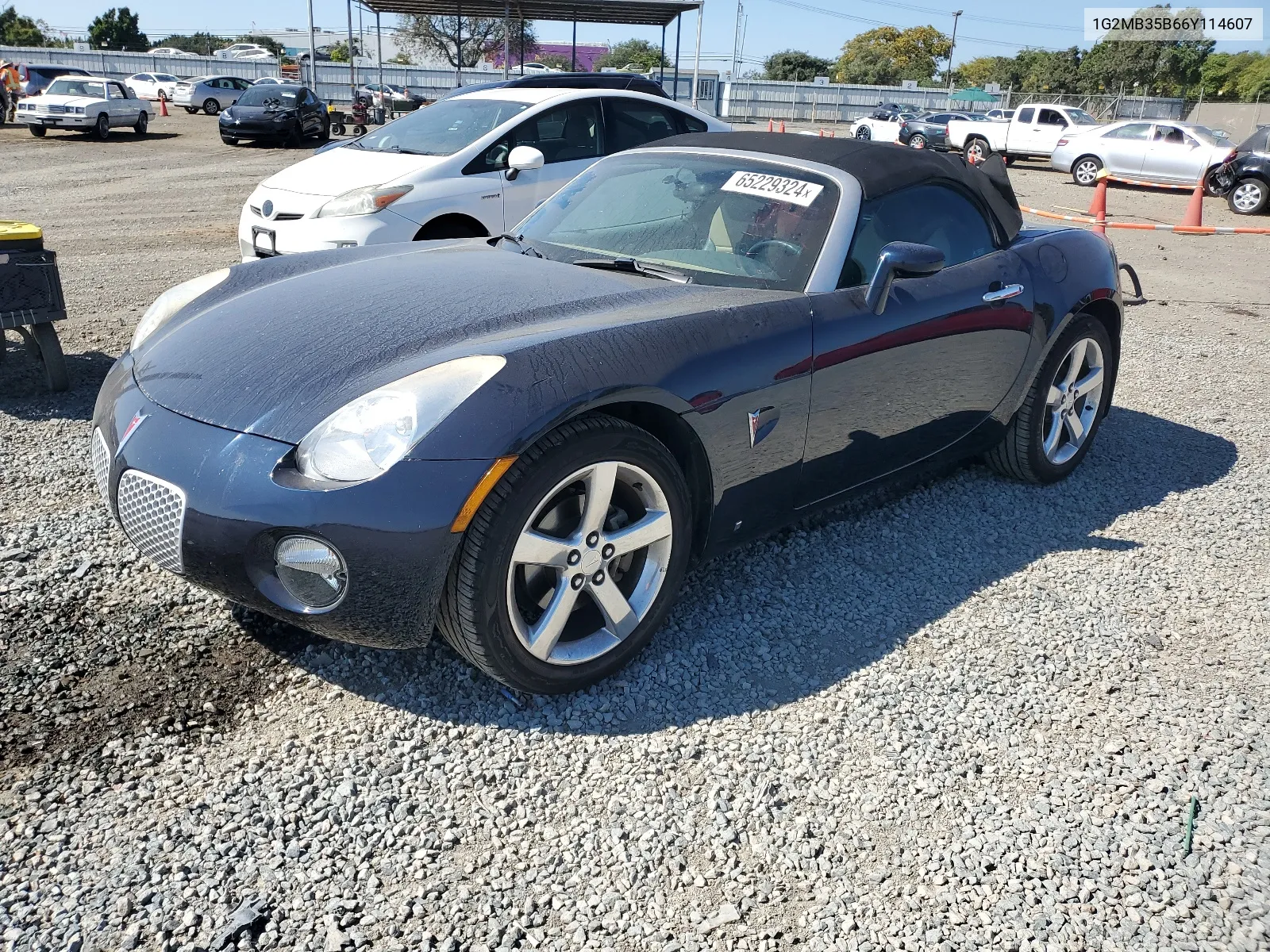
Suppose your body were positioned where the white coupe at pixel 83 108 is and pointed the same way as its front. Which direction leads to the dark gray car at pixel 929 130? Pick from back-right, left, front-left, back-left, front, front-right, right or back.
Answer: back-left

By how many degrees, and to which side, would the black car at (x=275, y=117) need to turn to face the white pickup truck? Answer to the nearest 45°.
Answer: approximately 135° to its left

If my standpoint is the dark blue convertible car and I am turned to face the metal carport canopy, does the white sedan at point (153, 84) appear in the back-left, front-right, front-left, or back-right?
front-left

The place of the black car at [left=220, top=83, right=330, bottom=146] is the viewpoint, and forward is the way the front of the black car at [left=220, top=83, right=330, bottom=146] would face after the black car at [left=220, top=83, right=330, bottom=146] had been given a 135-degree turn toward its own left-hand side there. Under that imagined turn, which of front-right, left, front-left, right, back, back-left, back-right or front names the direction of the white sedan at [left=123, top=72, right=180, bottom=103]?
left

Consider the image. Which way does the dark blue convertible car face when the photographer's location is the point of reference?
facing the viewer and to the left of the viewer

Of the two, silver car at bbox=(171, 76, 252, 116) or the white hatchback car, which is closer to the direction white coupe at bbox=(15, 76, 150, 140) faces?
the white hatchback car

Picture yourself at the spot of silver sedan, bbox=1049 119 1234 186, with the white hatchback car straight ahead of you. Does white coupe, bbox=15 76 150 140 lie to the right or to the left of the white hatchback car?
right

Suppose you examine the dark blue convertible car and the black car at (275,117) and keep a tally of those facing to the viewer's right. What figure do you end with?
0

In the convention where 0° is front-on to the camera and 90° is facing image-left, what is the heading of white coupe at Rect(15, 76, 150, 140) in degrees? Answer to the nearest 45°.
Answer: approximately 45°

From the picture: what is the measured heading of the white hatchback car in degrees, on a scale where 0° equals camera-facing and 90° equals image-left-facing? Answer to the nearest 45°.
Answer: approximately 45°

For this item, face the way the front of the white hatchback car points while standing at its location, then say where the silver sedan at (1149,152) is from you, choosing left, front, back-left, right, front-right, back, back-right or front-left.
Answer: back

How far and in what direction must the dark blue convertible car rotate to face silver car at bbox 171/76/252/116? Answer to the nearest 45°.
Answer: approximately 135° to its right

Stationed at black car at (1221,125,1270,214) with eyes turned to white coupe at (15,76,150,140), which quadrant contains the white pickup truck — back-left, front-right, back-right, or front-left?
front-right
